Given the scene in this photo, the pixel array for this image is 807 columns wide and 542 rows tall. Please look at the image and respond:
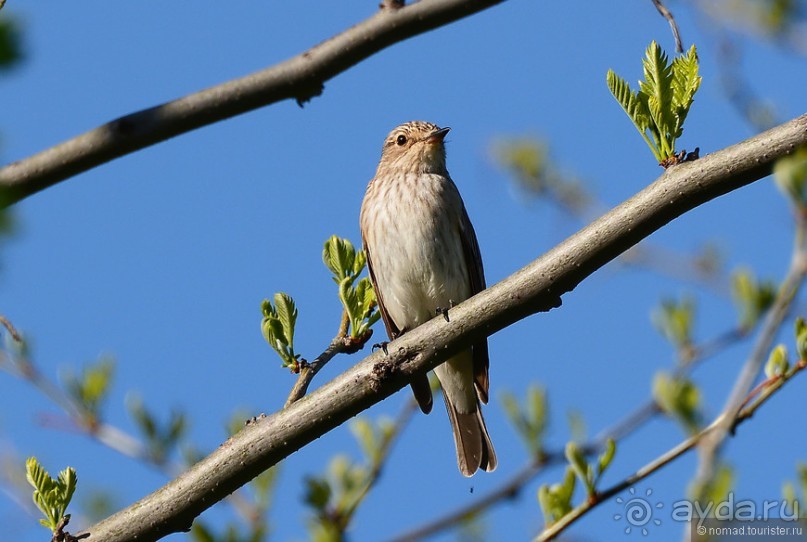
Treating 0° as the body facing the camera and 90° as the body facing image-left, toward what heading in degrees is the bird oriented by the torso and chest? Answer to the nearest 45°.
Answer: approximately 0°
